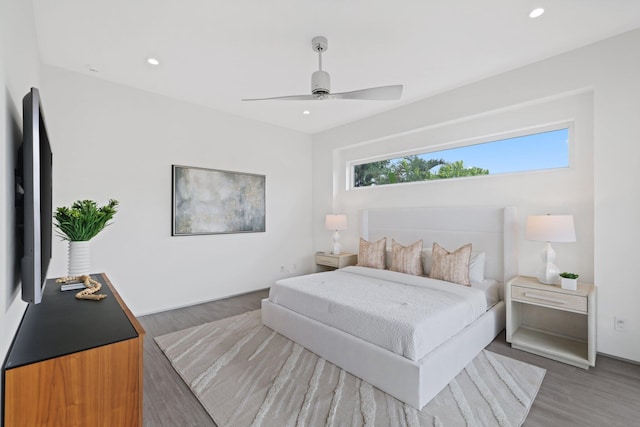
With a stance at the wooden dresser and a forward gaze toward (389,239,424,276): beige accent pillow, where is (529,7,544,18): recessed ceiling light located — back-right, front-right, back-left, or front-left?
front-right

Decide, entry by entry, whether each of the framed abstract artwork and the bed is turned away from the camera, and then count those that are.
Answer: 0

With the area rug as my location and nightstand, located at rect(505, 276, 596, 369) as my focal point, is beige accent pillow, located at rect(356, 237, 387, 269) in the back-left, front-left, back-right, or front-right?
front-left

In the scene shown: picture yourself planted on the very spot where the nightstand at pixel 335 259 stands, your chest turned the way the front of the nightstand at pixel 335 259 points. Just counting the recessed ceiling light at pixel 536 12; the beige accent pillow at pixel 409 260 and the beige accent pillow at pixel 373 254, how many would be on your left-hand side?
3

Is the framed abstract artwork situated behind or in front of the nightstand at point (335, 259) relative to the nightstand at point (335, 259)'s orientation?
in front

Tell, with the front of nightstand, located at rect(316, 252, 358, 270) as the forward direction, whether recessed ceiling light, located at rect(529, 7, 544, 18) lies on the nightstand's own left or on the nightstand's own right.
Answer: on the nightstand's own left

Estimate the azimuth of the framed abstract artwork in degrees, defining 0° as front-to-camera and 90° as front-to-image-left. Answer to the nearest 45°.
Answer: approximately 315°

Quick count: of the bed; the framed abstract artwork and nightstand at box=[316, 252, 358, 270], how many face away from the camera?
0

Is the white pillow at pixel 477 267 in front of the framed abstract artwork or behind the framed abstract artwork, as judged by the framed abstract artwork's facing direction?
in front

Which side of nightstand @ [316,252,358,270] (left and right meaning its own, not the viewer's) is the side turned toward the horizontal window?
left

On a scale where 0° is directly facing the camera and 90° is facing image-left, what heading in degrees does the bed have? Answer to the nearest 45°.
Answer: approximately 45°

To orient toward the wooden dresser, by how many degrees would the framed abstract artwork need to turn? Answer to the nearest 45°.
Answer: approximately 45° to its right

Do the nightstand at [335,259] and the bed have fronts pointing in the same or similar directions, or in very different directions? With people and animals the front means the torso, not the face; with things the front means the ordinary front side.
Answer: same or similar directions

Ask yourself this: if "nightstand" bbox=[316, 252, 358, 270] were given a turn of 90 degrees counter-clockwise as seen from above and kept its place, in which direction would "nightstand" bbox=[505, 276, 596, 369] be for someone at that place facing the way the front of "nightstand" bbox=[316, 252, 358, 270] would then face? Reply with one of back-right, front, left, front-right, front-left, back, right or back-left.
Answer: front

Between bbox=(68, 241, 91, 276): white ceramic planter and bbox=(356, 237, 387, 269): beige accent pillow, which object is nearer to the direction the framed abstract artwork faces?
the beige accent pillow

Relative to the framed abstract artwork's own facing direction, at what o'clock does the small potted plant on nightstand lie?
The small potted plant on nightstand is roughly at 12 o'clock from the framed abstract artwork.

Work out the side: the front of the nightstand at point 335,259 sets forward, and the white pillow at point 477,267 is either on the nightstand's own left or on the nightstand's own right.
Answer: on the nightstand's own left

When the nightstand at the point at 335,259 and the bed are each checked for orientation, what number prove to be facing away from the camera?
0

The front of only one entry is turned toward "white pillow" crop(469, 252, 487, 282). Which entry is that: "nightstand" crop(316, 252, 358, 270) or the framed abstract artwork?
the framed abstract artwork

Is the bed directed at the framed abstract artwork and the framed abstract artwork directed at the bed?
no

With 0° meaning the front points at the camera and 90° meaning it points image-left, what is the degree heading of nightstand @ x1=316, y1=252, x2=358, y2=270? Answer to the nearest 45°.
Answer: approximately 45°

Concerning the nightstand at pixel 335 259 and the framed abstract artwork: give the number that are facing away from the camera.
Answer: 0
